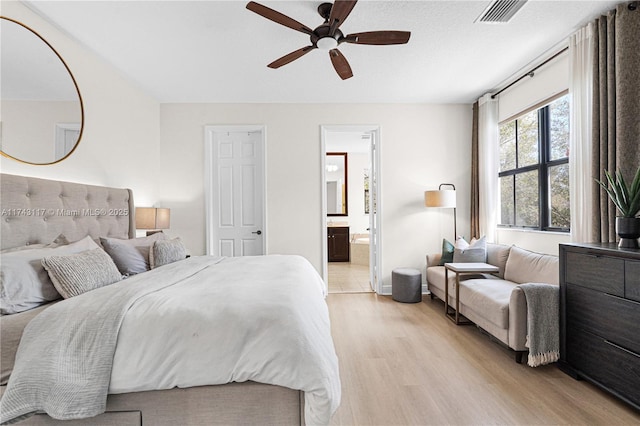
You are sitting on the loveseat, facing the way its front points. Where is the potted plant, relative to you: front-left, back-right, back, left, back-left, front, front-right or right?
left

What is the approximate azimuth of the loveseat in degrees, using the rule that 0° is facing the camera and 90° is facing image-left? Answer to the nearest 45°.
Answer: approximately 45°

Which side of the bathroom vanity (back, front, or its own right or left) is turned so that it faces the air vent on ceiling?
front

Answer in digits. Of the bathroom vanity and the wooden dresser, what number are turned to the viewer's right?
0

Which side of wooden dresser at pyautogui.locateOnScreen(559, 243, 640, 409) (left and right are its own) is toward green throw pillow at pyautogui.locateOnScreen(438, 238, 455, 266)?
right

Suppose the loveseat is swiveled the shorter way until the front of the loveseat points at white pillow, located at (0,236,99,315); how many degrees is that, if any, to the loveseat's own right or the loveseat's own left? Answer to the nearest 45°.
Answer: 0° — it already faces it

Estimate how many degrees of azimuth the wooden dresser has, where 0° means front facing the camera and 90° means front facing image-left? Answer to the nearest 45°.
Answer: approximately 45°

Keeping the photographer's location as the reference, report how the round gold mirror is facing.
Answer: facing the viewer and to the right of the viewer

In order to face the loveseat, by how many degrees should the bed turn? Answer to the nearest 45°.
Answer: approximately 45° to its left

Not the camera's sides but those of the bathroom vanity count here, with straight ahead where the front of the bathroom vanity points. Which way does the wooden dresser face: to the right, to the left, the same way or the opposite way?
to the right

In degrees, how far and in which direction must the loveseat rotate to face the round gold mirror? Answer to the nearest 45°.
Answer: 0° — it already faces it

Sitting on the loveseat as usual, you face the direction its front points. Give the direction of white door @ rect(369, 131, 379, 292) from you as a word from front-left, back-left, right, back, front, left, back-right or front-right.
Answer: right

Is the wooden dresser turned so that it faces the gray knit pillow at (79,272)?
yes

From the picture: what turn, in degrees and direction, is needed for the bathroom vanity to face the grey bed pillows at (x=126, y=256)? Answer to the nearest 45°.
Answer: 0° — it already faces it

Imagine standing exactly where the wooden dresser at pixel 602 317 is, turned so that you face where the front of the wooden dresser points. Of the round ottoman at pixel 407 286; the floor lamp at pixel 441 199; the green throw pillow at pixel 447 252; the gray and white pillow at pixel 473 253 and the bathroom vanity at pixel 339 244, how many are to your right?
5
